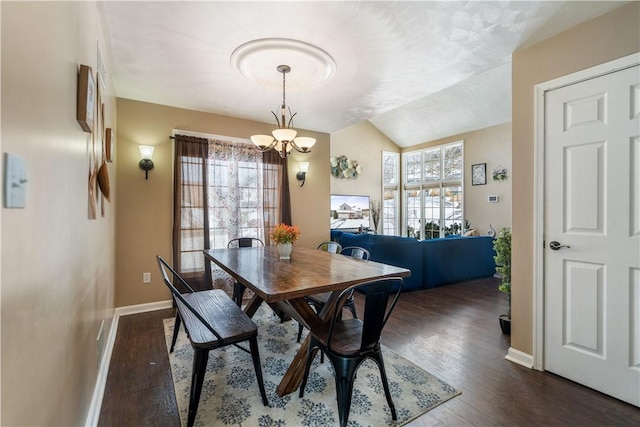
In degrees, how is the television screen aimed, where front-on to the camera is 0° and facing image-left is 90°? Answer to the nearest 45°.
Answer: approximately 0°

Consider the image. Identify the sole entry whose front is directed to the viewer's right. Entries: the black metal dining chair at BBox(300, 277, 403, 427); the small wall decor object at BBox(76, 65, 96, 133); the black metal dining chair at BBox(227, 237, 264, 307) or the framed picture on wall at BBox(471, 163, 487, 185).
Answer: the small wall decor object

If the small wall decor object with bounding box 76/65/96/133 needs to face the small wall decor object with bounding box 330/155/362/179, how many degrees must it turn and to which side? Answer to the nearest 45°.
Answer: approximately 45° to its left

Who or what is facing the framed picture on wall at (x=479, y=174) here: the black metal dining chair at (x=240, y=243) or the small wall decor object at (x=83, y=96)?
the small wall decor object

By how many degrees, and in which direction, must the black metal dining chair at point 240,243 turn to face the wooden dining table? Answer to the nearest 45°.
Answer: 0° — it already faces it

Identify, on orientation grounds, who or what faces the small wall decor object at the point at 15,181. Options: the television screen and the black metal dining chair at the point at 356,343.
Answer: the television screen

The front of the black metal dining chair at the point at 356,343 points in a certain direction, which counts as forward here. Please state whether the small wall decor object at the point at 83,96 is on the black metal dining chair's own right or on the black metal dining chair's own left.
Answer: on the black metal dining chair's own left

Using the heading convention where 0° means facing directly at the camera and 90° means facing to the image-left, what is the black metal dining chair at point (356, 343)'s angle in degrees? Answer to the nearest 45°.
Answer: approximately 135°

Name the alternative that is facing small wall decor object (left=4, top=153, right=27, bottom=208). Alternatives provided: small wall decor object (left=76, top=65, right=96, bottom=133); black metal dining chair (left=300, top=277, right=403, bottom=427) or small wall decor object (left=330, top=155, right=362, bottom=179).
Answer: small wall decor object (left=330, top=155, right=362, bottom=179)
